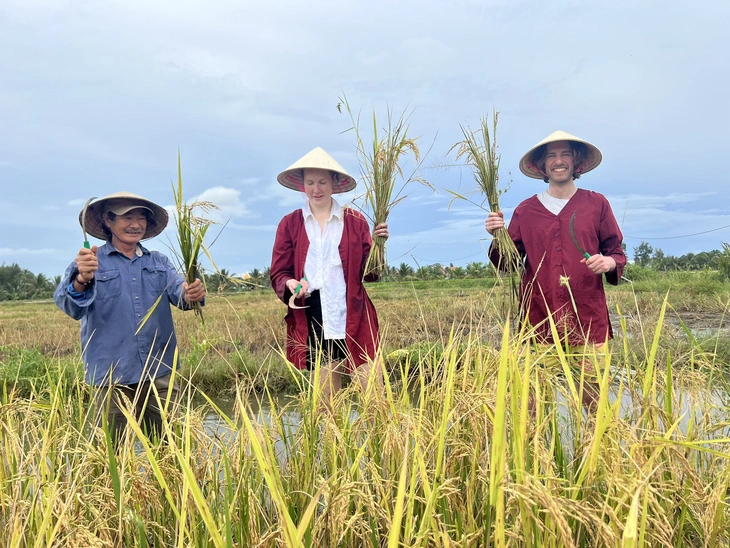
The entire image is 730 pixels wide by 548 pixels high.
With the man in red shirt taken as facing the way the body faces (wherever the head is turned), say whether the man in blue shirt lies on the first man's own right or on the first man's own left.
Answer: on the first man's own right

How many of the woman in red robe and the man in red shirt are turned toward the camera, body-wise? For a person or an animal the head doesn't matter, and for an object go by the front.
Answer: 2

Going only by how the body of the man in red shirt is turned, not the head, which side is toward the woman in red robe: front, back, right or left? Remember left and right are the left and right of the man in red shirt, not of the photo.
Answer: right

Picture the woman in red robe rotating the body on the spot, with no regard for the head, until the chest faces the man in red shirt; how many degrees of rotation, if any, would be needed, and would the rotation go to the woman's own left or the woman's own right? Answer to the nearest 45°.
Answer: approximately 90° to the woman's own left

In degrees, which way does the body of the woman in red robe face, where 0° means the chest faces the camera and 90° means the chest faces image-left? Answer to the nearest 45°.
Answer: approximately 0°

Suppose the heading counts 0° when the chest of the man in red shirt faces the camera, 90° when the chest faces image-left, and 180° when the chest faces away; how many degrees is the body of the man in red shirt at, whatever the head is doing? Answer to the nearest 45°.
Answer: approximately 0°

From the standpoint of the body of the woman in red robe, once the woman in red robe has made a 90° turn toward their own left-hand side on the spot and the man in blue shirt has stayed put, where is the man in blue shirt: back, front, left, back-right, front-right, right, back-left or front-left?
back
